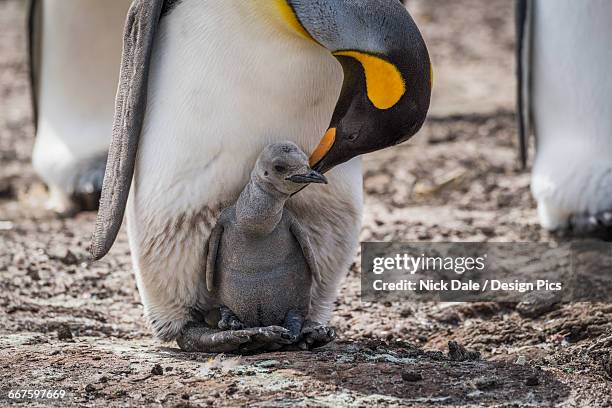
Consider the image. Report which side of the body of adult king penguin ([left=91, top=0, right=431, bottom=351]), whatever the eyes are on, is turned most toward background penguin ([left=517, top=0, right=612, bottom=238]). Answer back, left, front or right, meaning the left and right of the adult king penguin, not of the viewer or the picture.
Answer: left

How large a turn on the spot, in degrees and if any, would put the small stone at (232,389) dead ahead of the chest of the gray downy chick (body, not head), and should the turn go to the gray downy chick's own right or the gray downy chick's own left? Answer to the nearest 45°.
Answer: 0° — it already faces it

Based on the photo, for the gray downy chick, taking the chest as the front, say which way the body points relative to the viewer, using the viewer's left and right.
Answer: facing the viewer

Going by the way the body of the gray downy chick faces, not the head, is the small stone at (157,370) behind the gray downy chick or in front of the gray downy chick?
in front

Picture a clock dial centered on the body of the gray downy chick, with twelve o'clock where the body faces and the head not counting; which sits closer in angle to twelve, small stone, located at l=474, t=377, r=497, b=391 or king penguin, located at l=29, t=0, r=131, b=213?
the small stone

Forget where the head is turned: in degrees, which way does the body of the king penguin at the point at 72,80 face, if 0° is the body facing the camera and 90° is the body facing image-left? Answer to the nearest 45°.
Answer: approximately 315°

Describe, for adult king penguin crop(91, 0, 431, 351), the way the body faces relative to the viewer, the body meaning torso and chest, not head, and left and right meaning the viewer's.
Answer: facing the viewer and to the right of the viewer

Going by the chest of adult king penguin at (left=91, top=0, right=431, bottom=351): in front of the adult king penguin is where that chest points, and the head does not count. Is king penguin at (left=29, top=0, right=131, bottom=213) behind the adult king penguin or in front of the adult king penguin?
behind
